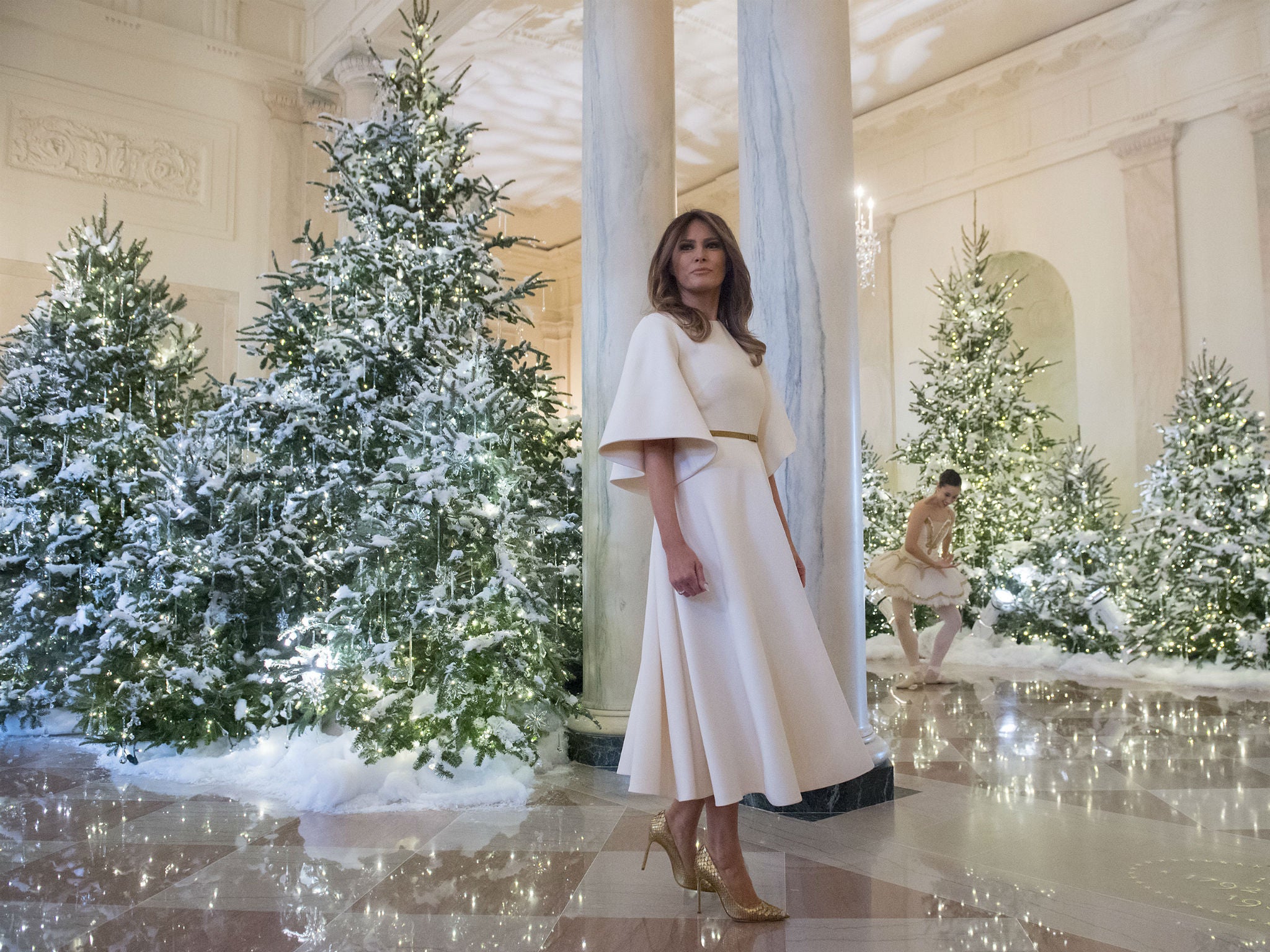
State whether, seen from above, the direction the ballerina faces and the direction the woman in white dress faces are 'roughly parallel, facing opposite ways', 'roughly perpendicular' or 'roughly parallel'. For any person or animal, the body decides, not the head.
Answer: roughly parallel

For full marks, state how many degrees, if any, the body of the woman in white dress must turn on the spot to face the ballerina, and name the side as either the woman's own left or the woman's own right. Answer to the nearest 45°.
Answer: approximately 135° to the woman's own left

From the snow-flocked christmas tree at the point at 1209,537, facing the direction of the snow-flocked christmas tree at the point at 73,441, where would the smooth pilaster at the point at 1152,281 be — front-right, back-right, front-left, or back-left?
back-right

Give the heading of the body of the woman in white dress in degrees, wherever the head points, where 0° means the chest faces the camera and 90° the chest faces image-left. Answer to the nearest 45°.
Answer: approximately 315°

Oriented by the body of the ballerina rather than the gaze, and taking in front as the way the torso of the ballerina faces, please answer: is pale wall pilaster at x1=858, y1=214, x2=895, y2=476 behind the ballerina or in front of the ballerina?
behind

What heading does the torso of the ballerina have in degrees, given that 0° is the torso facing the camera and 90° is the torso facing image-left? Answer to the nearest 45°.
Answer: approximately 315°

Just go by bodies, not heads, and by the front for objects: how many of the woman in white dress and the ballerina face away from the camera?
0

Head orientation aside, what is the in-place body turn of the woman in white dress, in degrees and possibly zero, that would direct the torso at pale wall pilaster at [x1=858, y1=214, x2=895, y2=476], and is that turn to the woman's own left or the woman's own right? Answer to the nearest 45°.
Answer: approximately 135° to the woman's own left

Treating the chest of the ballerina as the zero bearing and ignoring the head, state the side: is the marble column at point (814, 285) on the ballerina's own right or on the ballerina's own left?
on the ballerina's own right

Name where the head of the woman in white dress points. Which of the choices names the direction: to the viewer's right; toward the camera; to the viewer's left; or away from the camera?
toward the camera
